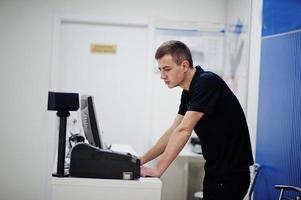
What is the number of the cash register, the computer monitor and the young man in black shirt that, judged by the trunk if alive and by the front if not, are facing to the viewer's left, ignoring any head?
1

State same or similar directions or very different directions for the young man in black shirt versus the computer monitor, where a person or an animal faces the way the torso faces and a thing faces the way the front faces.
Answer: very different directions

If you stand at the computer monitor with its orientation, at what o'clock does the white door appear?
The white door is roughly at 9 o'clock from the computer monitor.

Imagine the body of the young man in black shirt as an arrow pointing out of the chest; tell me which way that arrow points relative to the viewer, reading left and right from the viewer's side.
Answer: facing to the left of the viewer

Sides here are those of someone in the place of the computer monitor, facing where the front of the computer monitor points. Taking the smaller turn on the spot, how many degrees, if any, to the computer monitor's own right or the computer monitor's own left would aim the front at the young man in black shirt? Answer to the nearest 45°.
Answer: approximately 45° to the computer monitor's own right

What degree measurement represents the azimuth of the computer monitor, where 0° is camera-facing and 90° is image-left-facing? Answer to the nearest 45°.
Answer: approximately 270°

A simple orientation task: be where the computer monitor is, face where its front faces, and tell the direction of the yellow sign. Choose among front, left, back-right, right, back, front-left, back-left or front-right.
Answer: left

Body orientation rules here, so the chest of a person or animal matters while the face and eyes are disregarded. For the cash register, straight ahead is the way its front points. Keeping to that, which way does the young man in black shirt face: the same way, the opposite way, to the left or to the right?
the opposite way

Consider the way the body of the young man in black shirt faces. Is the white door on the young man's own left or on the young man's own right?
on the young man's own right

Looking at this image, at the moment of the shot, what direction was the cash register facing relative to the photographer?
facing to the right of the viewer
